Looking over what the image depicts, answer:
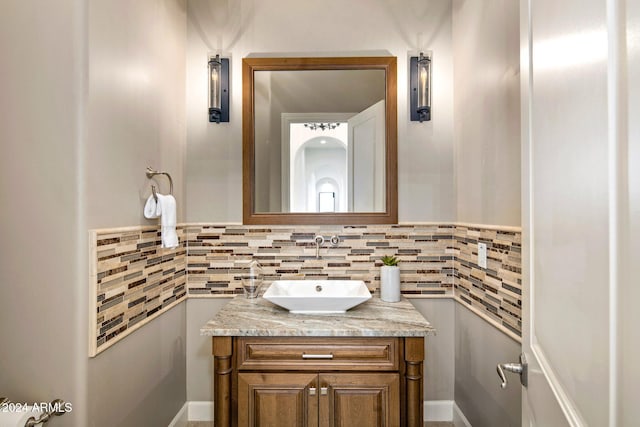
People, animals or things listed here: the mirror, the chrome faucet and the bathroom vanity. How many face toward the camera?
3

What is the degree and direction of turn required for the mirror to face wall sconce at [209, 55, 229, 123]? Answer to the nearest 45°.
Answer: approximately 90° to its right

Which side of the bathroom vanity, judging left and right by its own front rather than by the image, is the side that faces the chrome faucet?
back

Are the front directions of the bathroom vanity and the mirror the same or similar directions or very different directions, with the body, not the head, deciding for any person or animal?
same or similar directions

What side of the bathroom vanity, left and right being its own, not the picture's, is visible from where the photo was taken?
front

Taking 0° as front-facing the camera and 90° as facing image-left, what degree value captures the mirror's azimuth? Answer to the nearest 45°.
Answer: approximately 0°

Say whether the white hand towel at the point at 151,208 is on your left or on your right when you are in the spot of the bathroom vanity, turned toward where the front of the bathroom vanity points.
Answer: on your right

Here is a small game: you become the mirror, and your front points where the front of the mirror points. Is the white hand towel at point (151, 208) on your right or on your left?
on your right

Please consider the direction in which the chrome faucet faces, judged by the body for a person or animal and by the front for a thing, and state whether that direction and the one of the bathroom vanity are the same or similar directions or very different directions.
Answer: same or similar directions
